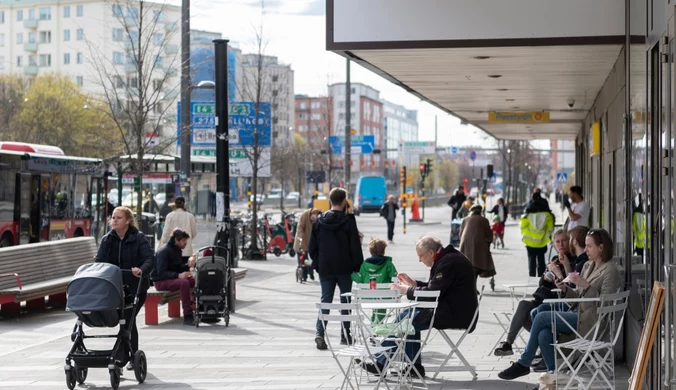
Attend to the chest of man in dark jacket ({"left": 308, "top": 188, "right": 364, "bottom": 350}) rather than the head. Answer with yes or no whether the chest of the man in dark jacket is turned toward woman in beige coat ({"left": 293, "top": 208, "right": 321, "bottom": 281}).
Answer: yes

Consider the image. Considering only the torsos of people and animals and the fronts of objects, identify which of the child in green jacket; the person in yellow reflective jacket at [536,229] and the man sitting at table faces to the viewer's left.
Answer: the man sitting at table

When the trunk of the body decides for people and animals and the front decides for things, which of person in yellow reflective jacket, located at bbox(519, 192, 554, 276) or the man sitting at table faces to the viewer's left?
the man sitting at table

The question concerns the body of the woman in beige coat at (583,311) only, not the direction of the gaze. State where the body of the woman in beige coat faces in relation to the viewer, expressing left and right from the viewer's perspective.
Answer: facing to the left of the viewer

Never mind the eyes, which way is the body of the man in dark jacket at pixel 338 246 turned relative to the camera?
away from the camera

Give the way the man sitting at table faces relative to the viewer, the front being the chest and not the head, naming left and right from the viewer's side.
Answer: facing to the left of the viewer

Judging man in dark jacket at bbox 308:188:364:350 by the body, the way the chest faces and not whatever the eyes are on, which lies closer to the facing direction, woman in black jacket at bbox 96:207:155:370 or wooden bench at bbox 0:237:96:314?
the wooden bench

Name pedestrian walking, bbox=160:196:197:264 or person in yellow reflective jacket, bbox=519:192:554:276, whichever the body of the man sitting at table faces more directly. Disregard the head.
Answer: the pedestrian walking
